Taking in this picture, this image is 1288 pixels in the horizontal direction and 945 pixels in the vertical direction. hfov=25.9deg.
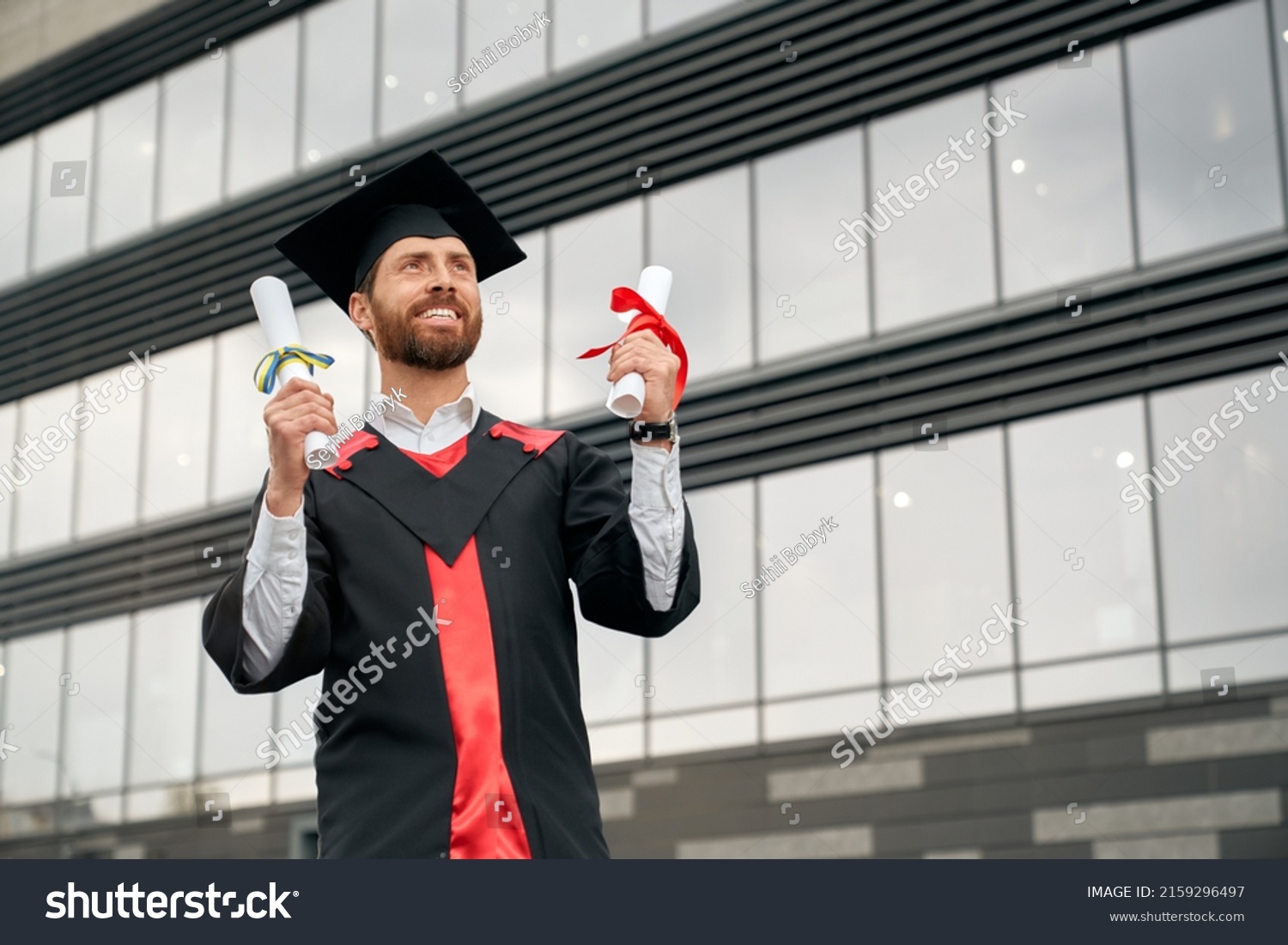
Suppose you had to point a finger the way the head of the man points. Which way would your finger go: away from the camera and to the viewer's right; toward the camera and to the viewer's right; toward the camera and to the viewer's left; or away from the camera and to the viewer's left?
toward the camera and to the viewer's right

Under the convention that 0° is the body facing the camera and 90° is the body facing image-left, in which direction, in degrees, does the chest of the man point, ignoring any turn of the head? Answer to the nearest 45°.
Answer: approximately 0°
